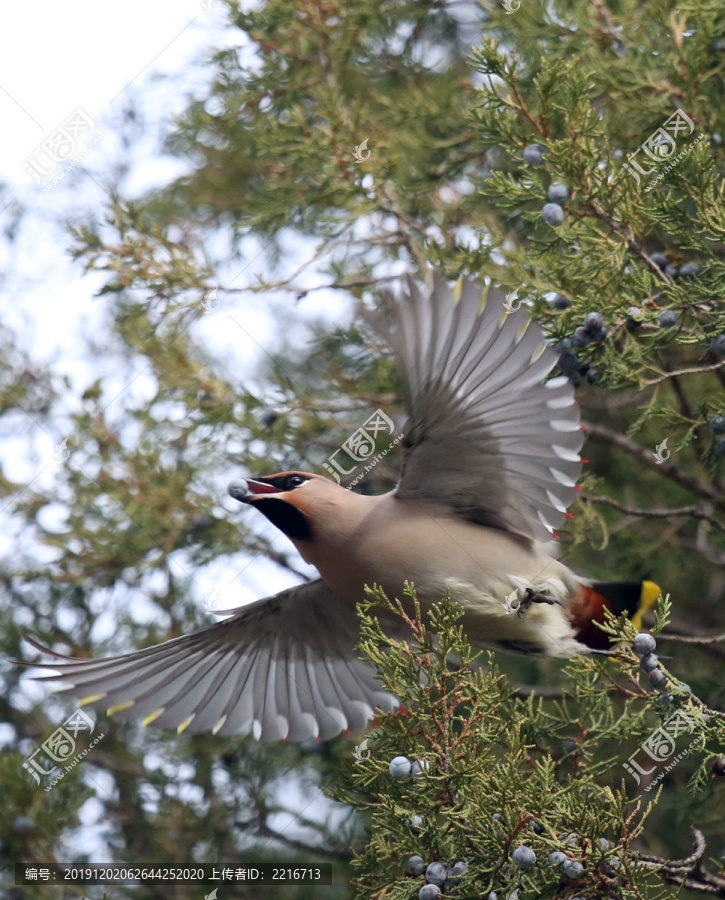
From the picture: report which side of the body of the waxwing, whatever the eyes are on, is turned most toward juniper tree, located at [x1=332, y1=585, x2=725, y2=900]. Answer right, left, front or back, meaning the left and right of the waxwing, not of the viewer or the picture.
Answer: left

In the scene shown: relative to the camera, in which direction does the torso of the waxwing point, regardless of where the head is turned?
to the viewer's left
